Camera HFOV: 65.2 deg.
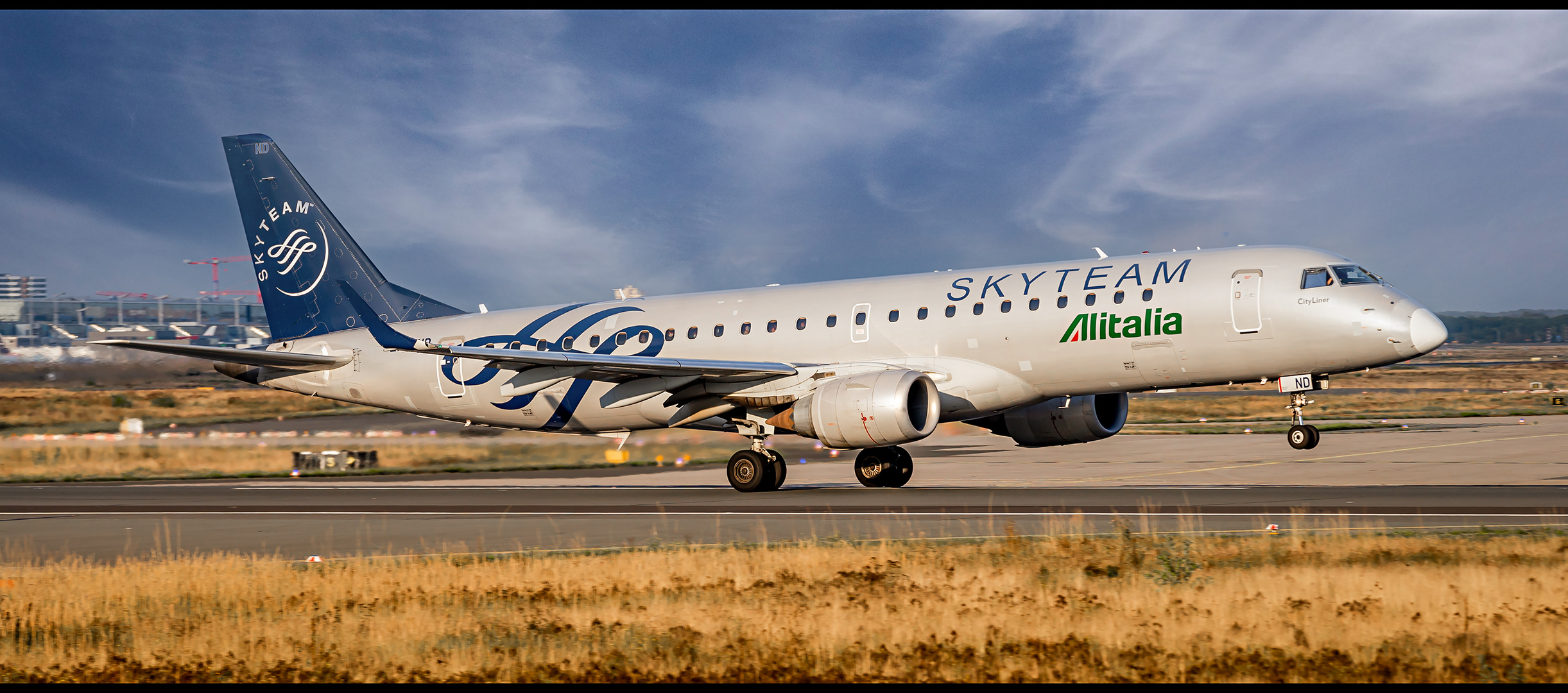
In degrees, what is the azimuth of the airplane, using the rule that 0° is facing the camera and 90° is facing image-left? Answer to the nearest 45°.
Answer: approximately 315°
